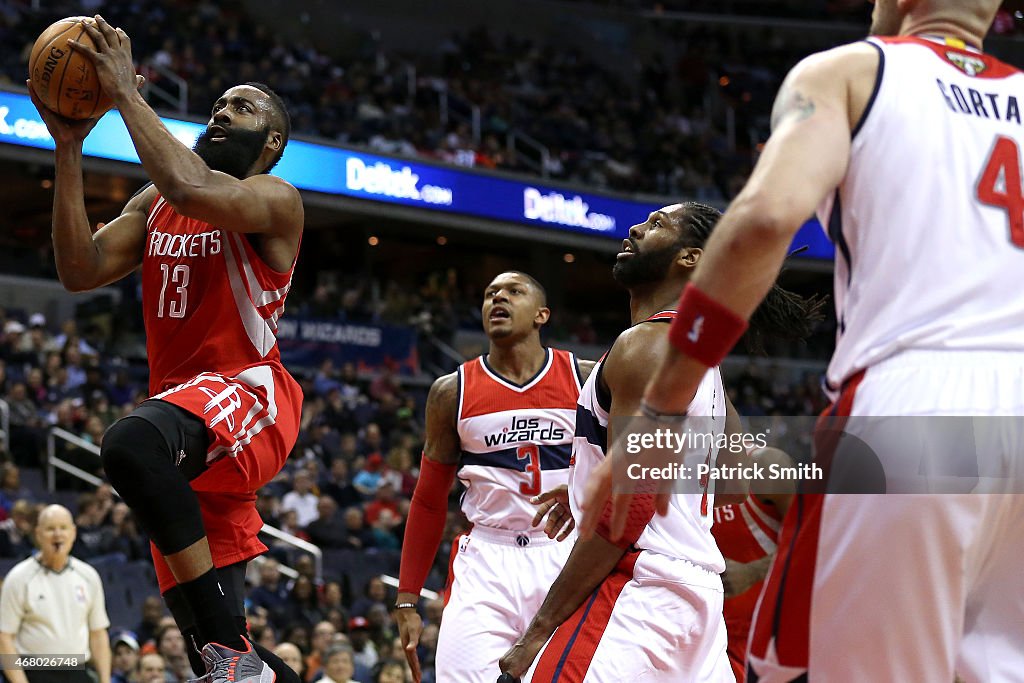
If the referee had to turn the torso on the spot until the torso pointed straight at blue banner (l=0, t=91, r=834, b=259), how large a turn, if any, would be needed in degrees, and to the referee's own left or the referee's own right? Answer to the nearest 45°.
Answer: approximately 180°

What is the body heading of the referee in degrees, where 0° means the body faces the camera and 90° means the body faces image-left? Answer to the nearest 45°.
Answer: approximately 0°
